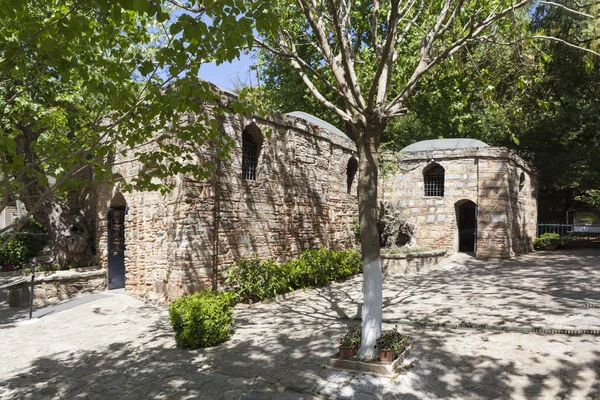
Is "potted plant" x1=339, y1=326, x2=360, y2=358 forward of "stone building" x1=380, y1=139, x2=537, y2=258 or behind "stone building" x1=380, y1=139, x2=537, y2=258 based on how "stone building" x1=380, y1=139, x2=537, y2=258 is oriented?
forward

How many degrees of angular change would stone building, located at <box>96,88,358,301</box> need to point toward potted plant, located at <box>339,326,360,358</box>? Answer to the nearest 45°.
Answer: approximately 45° to its left

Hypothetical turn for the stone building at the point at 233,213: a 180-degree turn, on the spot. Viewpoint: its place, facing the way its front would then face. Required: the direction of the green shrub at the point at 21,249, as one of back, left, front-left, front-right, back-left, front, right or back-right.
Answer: left

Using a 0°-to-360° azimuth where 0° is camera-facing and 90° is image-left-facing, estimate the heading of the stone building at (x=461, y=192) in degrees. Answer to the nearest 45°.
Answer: approximately 45°

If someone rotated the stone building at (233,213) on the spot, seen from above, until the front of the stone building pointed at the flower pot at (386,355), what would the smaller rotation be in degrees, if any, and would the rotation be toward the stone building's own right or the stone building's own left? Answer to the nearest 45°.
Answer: approximately 45° to the stone building's own left

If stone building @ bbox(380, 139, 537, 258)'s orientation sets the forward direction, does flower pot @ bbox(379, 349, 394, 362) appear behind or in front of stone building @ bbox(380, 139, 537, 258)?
in front

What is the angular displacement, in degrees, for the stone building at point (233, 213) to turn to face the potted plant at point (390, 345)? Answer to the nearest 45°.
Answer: approximately 45° to its left

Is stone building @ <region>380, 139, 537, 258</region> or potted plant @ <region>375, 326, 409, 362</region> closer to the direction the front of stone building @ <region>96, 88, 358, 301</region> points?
the potted plant
